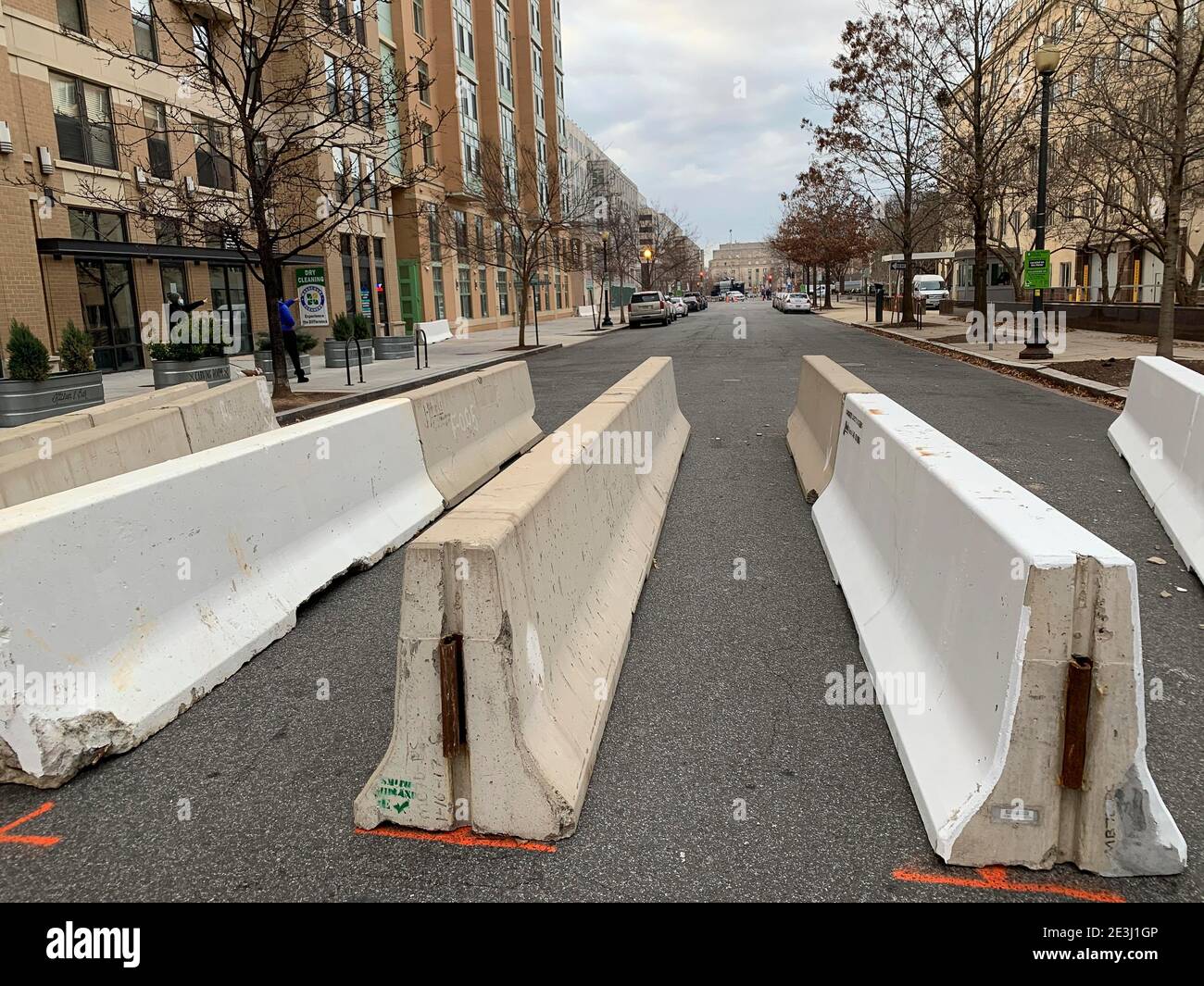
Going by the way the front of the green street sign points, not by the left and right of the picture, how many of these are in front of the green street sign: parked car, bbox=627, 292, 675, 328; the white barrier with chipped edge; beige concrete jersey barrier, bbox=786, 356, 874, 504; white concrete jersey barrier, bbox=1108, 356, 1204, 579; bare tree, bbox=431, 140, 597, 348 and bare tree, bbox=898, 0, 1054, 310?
3

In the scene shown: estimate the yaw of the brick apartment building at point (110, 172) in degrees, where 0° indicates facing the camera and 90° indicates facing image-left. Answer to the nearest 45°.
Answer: approximately 315°

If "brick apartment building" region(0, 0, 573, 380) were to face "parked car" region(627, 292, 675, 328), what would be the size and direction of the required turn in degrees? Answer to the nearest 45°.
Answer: approximately 90° to its left

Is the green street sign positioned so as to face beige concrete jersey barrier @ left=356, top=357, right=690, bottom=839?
yes

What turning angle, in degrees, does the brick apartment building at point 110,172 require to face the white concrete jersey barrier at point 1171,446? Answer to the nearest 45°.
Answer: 0° — it already faces it

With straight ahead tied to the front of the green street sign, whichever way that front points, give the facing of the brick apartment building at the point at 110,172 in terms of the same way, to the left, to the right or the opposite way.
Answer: to the left

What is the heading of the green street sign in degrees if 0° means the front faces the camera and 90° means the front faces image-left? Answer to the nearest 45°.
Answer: approximately 0°

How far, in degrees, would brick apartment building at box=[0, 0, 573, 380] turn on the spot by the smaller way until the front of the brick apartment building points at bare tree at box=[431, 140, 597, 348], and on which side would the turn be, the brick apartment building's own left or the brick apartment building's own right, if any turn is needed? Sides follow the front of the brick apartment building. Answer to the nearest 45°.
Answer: approximately 90° to the brick apartment building's own left

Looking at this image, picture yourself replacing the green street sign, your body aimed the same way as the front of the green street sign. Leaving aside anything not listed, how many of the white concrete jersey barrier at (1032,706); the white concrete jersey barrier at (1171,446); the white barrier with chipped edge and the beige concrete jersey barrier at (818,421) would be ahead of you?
4

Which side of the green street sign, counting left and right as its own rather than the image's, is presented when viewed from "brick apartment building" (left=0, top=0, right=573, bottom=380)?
right

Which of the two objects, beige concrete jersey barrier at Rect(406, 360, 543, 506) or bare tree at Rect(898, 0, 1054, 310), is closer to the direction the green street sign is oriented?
the beige concrete jersey barrier
